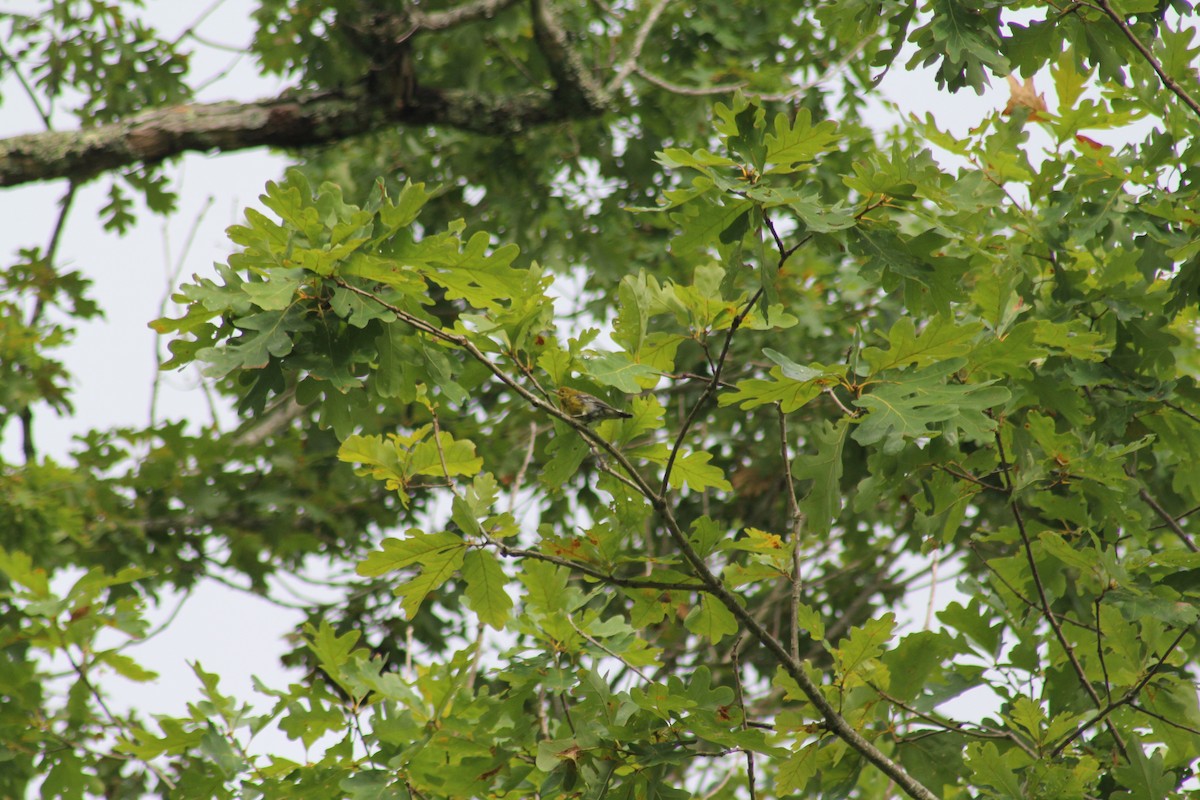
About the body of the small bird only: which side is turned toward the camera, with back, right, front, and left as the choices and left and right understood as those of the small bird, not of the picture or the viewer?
left
